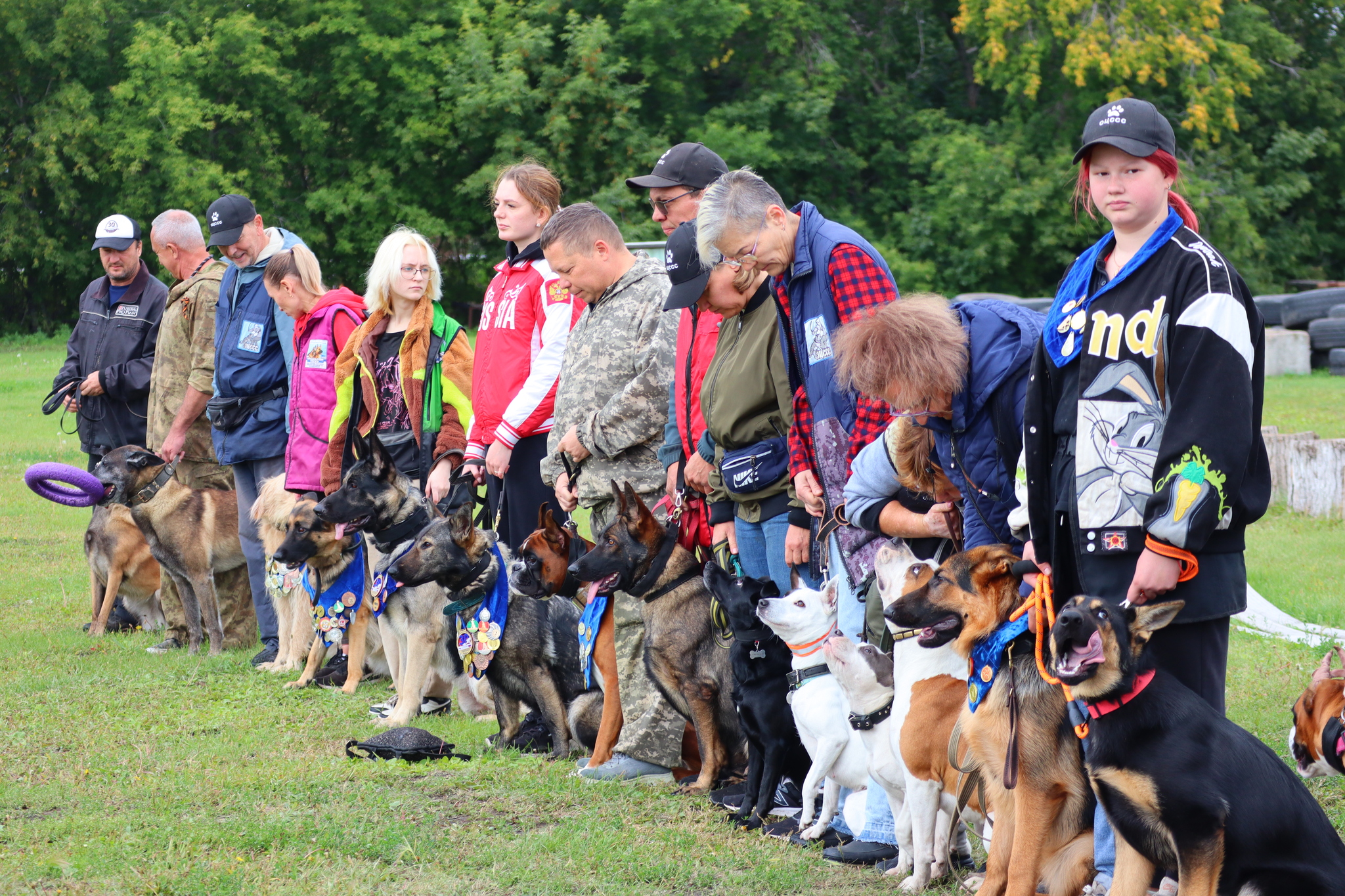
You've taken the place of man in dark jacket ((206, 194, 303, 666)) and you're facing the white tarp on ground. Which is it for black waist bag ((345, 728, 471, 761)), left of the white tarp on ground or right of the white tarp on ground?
right

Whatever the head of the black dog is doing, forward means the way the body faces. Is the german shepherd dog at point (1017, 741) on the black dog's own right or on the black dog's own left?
on the black dog's own left

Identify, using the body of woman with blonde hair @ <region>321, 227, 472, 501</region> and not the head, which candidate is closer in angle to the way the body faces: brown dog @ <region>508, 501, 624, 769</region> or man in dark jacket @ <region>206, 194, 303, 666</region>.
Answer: the brown dog

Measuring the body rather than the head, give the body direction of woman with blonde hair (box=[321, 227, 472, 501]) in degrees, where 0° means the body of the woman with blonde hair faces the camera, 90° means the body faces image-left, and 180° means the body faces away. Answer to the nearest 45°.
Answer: approximately 0°

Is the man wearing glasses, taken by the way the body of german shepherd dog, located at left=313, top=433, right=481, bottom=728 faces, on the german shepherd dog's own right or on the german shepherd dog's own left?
on the german shepherd dog's own left

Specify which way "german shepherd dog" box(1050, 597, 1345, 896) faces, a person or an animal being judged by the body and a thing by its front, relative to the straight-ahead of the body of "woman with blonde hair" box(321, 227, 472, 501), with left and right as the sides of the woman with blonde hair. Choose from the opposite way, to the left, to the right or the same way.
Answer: to the right

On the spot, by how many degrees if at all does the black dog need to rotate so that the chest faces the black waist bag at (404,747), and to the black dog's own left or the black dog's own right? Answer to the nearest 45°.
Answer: approximately 90° to the black dog's own right

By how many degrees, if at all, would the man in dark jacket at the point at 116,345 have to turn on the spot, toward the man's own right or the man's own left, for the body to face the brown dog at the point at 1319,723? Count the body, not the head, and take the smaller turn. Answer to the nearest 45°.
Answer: approximately 90° to the man's own left

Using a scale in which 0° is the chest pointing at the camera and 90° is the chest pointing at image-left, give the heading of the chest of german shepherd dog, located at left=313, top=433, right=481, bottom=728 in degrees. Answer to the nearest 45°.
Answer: approximately 45°

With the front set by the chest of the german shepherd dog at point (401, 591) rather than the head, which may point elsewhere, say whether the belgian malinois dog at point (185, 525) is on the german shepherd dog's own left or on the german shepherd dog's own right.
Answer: on the german shepherd dog's own right
